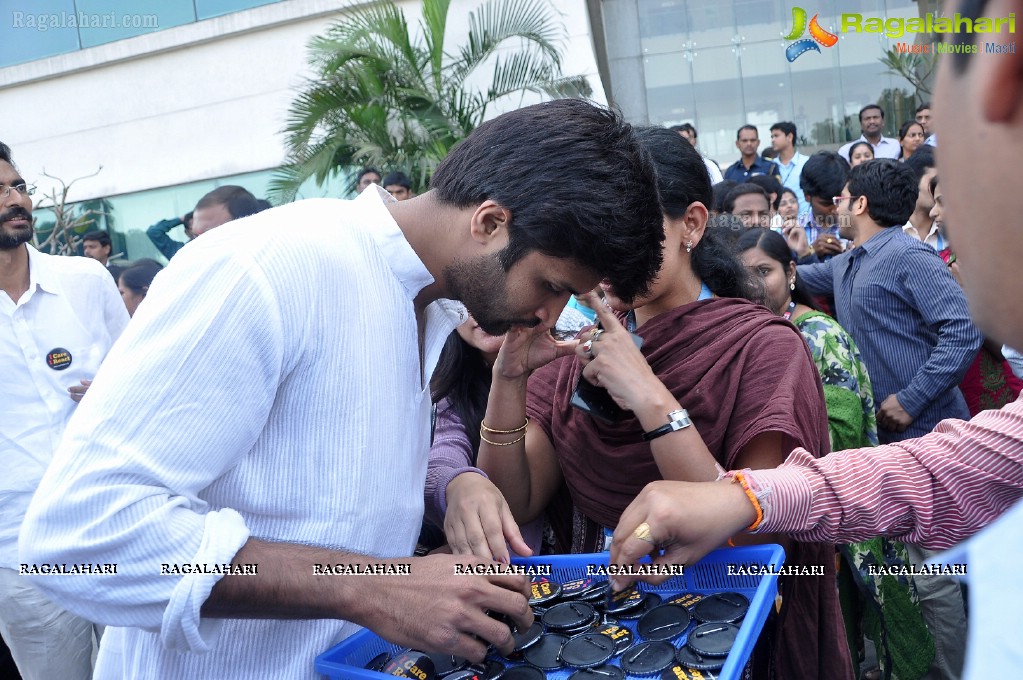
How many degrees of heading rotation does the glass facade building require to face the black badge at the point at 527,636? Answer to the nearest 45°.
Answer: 0° — it already faces it

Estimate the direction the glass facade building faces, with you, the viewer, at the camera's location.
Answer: facing the viewer

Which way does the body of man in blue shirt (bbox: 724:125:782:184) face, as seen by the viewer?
toward the camera

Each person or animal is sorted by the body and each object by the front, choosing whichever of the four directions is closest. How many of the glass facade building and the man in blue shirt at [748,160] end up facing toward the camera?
2

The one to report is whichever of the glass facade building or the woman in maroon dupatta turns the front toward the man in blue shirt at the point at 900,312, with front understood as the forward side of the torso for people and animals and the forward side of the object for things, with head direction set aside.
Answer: the glass facade building

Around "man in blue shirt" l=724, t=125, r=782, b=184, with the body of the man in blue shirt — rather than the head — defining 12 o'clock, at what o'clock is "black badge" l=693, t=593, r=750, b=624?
The black badge is roughly at 12 o'clock from the man in blue shirt.

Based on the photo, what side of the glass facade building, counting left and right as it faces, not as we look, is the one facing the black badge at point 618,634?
front

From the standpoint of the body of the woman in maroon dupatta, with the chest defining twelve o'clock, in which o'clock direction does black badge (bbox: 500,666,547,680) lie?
The black badge is roughly at 11 o'clock from the woman in maroon dupatta.

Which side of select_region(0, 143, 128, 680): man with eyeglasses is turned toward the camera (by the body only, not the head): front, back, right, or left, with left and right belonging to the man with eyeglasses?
front

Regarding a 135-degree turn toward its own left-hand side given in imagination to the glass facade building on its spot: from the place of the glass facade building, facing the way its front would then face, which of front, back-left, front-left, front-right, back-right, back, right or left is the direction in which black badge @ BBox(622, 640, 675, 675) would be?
back-right

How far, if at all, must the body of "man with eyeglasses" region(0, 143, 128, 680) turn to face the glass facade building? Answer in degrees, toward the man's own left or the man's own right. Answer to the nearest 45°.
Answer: approximately 135° to the man's own left

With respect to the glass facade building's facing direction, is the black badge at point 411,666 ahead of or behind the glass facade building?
ahead

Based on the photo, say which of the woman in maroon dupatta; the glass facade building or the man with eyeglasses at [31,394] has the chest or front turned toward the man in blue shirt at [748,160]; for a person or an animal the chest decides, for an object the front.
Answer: the glass facade building
